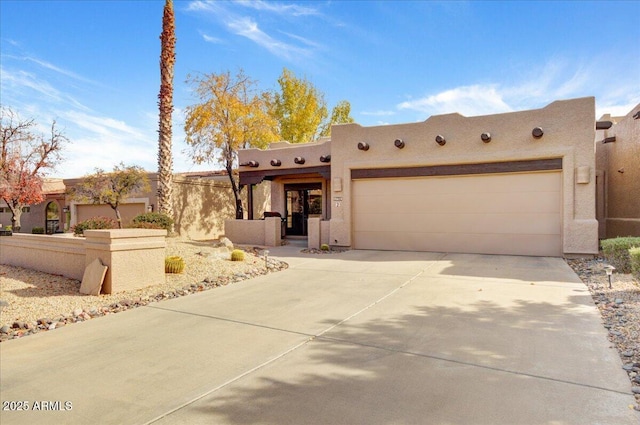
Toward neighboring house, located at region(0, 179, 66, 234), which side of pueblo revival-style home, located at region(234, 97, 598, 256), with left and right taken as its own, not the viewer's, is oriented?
right

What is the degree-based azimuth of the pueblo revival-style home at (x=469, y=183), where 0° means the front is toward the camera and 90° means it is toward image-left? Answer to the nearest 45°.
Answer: approximately 0°

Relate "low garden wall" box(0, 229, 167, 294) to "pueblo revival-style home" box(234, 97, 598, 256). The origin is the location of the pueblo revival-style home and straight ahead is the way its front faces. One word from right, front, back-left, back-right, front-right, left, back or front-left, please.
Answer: front-right

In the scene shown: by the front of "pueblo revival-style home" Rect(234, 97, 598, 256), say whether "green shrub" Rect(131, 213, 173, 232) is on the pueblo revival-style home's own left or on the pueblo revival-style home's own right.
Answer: on the pueblo revival-style home's own right

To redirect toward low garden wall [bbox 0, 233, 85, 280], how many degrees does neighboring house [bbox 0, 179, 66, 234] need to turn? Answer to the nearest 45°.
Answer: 0° — it already faces it

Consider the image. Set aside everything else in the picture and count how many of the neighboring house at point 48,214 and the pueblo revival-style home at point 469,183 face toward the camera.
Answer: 2

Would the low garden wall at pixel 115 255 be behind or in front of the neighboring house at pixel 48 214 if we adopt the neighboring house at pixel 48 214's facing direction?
in front

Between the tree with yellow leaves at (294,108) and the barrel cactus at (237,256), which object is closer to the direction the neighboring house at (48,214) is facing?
the barrel cactus

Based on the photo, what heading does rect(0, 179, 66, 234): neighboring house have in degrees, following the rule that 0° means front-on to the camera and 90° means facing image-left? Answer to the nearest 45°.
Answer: approximately 0°

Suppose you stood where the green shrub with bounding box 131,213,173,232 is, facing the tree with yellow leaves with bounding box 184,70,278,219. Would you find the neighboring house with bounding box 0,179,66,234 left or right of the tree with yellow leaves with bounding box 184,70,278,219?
left

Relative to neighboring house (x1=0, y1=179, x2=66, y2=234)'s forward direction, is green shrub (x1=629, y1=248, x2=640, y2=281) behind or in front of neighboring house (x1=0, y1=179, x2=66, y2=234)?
in front

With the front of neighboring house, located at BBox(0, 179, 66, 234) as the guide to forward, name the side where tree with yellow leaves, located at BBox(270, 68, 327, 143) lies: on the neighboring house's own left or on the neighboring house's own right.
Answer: on the neighboring house's own left

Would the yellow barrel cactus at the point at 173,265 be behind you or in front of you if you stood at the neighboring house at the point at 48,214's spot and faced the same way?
in front
